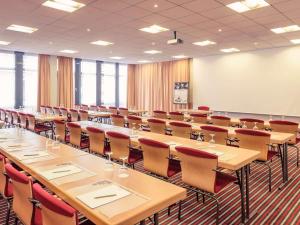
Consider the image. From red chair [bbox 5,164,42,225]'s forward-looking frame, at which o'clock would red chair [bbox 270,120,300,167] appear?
red chair [bbox 270,120,300,167] is roughly at 1 o'clock from red chair [bbox 5,164,42,225].

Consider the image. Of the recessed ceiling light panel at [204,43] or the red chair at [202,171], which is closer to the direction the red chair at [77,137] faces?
the recessed ceiling light panel

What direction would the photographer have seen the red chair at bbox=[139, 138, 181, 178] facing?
facing away from the viewer and to the right of the viewer

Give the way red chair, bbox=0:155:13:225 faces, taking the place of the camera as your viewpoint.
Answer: facing away from the viewer and to the right of the viewer

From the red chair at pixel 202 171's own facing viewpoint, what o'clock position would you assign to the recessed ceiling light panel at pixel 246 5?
The recessed ceiling light panel is roughly at 11 o'clock from the red chair.

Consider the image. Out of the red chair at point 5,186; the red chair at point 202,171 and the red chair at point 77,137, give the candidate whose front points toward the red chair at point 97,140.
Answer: the red chair at point 5,186

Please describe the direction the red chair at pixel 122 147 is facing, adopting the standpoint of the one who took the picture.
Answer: facing away from the viewer and to the right of the viewer

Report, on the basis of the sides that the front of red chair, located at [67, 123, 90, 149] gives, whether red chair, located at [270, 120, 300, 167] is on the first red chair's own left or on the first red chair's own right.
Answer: on the first red chair's own right

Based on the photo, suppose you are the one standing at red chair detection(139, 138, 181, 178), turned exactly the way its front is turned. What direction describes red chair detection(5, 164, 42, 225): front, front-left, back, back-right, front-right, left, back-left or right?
back

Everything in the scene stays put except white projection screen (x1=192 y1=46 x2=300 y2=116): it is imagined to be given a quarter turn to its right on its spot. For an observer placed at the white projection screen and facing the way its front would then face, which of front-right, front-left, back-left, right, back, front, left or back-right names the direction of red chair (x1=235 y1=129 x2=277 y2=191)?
back-left

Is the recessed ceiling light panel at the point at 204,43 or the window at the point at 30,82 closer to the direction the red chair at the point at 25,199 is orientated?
the recessed ceiling light panel

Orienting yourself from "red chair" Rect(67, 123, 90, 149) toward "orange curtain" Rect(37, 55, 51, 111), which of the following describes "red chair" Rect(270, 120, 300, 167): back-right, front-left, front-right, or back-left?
back-right
